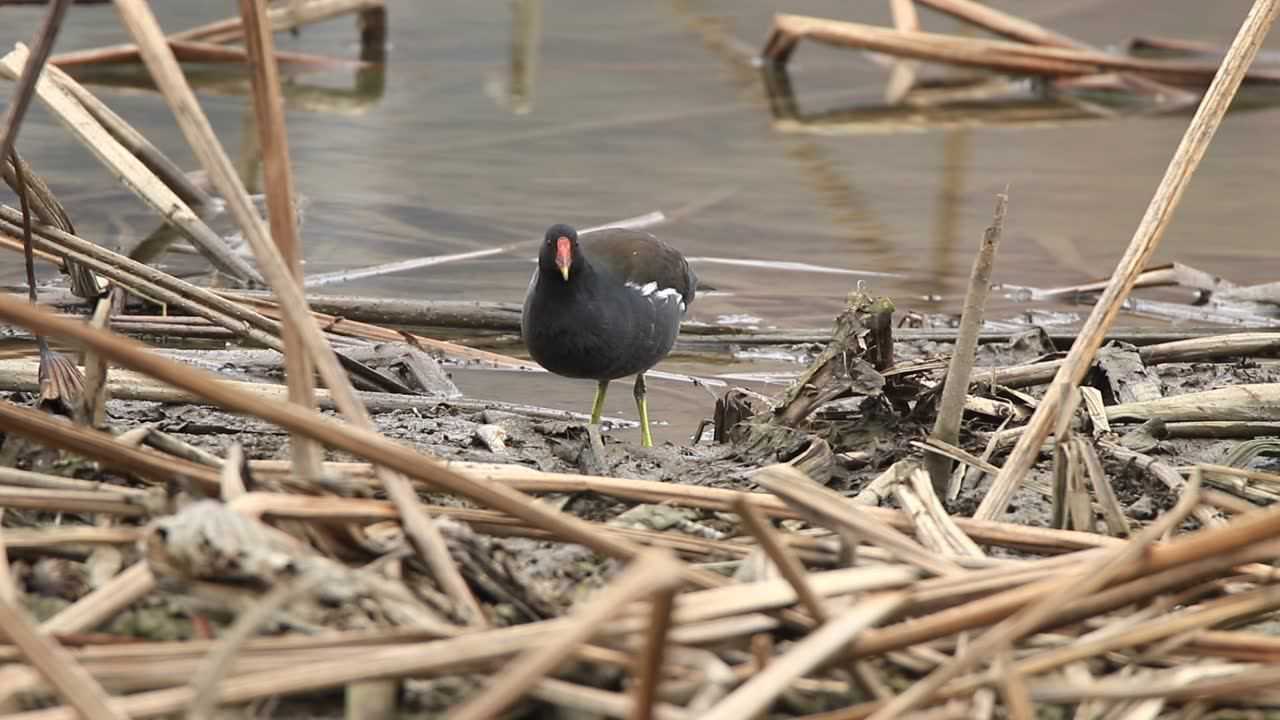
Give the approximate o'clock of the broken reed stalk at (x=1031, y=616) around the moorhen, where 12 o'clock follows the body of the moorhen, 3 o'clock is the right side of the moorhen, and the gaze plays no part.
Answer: The broken reed stalk is roughly at 10 o'clock from the moorhen.

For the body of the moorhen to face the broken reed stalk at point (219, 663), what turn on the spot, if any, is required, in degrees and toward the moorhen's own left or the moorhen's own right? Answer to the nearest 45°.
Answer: approximately 45° to the moorhen's own left

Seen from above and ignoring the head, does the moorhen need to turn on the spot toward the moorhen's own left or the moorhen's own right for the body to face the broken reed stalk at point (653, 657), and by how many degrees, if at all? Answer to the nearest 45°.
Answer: approximately 45° to the moorhen's own left

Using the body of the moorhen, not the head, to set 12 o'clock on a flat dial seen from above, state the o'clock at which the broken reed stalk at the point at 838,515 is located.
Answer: The broken reed stalk is roughly at 10 o'clock from the moorhen.

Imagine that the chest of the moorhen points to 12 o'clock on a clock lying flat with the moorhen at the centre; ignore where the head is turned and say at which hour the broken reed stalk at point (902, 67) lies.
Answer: The broken reed stalk is roughly at 5 o'clock from the moorhen.

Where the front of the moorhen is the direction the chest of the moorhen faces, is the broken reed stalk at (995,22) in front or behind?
behind

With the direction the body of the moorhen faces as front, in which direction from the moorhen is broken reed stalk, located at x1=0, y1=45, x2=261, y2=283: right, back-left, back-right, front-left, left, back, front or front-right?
front-right

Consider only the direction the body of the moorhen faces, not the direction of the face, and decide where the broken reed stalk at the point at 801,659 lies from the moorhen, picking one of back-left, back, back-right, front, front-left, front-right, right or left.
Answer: front-left

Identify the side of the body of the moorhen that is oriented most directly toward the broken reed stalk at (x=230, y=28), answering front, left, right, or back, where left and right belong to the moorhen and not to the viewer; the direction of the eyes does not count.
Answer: right

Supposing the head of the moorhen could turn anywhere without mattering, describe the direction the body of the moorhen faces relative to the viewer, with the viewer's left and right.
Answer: facing the viewer and to the left of the viewer

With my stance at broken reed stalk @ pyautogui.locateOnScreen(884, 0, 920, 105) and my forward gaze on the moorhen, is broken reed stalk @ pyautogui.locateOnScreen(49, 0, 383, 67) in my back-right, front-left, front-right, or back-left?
front-right
